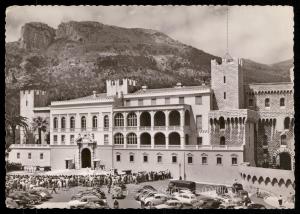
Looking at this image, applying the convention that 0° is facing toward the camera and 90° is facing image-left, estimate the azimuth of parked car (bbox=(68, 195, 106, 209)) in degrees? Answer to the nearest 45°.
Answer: approximately 45°

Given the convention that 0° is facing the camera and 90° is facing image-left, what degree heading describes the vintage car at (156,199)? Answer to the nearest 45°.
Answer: approximately 45°

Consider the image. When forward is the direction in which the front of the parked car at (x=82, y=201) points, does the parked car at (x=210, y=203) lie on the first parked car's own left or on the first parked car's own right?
on the first parked car's own left

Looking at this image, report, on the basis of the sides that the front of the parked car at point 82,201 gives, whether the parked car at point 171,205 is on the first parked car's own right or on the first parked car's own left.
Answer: on the first parked car's own left

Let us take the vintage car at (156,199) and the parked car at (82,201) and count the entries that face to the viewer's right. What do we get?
0

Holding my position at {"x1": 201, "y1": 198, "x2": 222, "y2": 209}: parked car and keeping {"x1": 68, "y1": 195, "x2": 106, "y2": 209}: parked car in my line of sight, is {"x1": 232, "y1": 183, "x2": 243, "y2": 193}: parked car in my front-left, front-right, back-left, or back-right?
back-right

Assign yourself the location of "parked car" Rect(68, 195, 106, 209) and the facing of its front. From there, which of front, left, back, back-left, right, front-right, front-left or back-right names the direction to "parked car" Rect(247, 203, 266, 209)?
back-left

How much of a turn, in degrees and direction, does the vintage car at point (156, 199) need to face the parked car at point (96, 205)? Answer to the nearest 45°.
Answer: approximately 45° to its right

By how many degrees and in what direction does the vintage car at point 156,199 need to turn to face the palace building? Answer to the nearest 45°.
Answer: approximately 135° to its right
